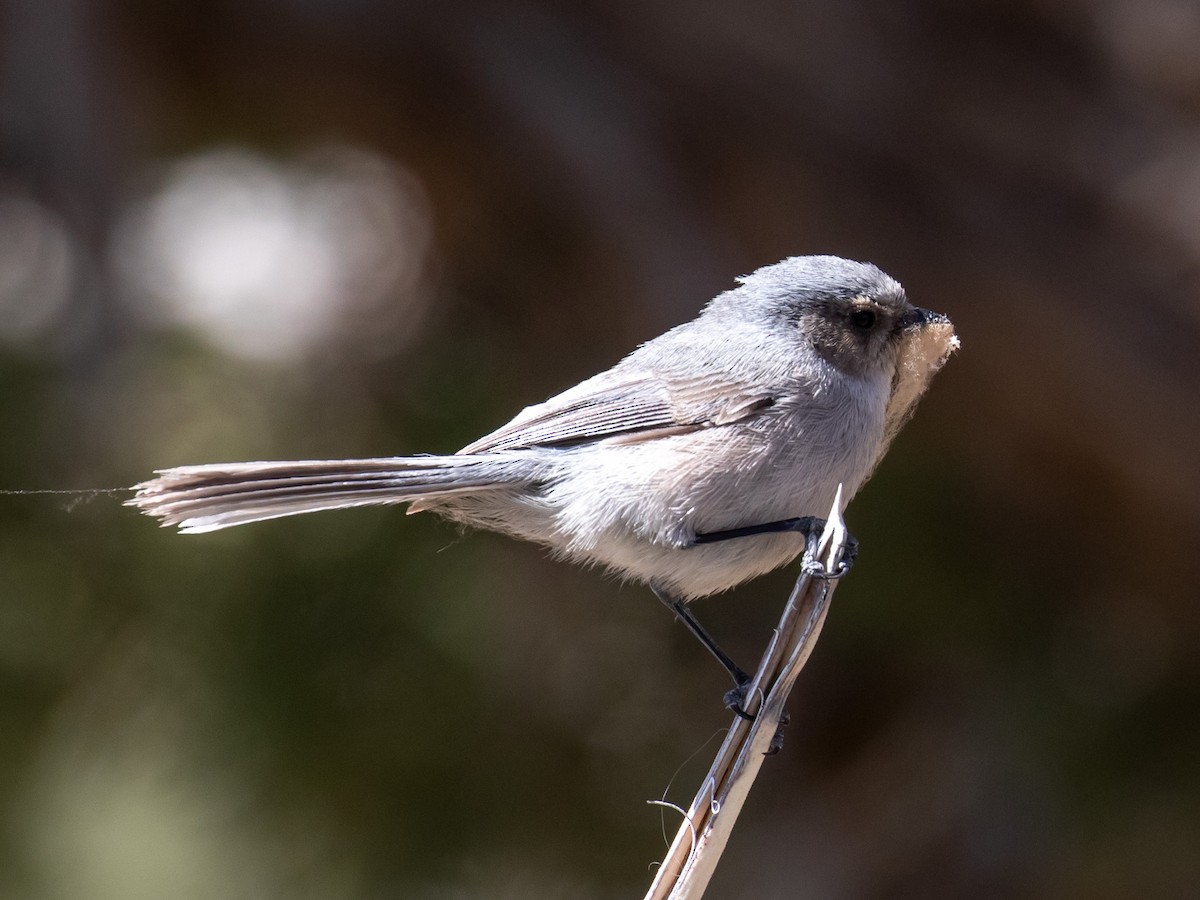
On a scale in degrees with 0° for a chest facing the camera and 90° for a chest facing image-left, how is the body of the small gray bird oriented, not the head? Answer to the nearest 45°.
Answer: approximately 270°
